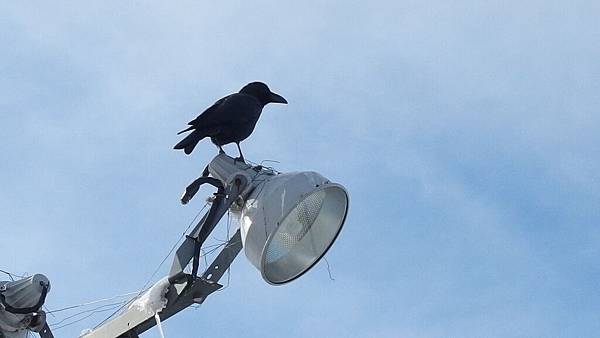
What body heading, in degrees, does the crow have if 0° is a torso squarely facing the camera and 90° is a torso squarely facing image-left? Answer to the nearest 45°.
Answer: approximately 270°
